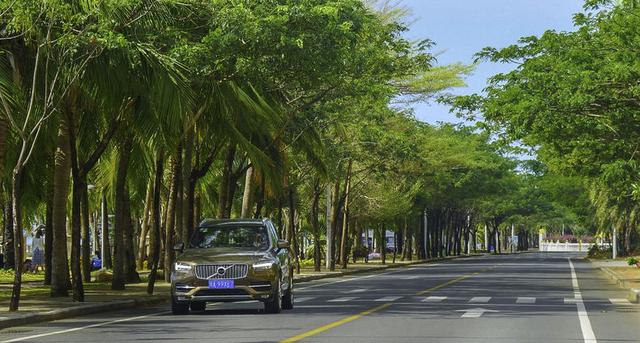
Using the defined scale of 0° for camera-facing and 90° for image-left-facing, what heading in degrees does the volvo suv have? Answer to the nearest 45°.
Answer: approximately 0°
